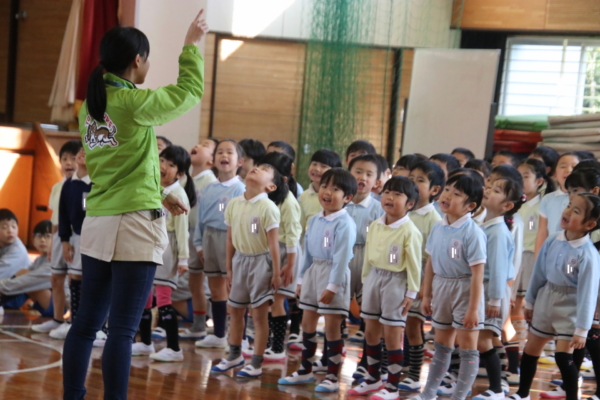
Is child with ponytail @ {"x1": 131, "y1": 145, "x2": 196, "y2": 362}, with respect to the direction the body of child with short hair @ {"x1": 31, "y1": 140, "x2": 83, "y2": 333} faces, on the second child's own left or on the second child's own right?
on the second child's own left

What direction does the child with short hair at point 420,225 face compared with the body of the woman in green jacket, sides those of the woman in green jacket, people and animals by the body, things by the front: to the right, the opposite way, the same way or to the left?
the opposite way

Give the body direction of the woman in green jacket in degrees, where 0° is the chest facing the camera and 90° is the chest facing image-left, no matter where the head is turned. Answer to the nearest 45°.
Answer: approximately 225°

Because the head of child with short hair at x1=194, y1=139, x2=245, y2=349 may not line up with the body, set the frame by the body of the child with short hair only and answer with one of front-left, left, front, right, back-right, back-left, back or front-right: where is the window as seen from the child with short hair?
back

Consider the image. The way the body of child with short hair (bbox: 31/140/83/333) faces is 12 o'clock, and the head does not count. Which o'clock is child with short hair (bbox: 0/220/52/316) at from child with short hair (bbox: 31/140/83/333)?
child with short hair (bbox: 0/220/52/316) is roughly at 4 o'clock from child with short hair (bbox: 31/140/83/333).

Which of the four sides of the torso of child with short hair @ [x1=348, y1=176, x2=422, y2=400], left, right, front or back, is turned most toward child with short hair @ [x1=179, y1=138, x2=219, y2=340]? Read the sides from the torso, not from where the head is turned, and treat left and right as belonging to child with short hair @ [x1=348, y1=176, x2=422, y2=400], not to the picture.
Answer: right

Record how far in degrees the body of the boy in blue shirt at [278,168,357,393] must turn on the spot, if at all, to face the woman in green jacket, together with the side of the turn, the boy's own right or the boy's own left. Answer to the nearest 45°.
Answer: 0° — they already face them

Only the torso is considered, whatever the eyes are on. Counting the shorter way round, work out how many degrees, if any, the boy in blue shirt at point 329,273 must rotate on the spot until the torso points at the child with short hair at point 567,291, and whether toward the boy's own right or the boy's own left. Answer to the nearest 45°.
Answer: approximately 135° to the boy's own left

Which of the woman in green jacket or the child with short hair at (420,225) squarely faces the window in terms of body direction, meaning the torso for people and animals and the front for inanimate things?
the woman in green jacket

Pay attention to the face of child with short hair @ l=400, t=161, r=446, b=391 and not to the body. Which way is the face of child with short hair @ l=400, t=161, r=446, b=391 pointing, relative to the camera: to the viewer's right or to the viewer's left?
to the viewer's left
